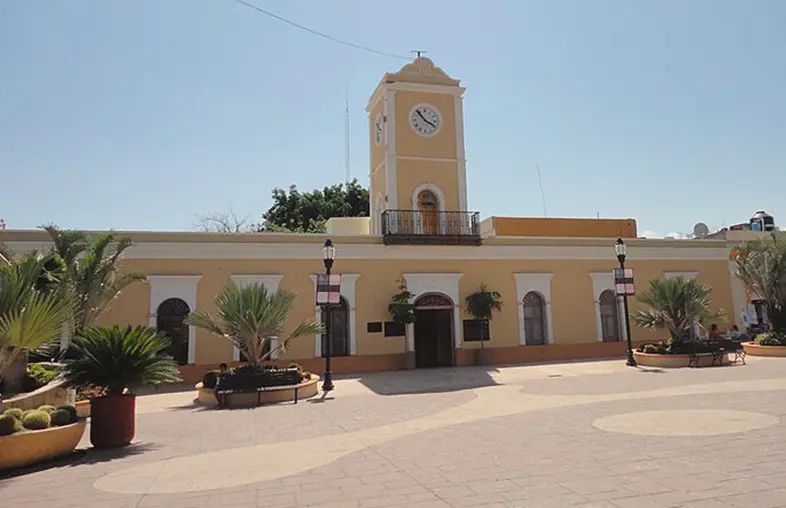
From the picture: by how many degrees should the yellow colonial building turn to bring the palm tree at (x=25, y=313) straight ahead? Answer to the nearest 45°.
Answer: approximately 45° to its right

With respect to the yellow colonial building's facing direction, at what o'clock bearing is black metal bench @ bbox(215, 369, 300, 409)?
The black metal bench is roughly at 1 o'clock from the yellow colonial building.

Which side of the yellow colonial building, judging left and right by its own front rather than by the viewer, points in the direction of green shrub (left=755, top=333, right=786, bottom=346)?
left

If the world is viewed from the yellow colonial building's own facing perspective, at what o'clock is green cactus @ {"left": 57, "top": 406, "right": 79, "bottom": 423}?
The green cactus is roughly at 1 o'clock from the yellow colonial building.

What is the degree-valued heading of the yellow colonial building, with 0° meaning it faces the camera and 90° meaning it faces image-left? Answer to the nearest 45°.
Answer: approximately 0°

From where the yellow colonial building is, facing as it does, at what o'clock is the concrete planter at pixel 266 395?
The concrete planter is roughly at 1 o'clock from the yellow colonial building.

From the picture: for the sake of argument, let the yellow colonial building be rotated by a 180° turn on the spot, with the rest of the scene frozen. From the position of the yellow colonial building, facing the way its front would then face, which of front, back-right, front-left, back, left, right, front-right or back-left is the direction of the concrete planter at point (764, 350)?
right

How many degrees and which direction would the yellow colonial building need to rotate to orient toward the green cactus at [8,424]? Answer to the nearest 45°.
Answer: approximately 45° to its right

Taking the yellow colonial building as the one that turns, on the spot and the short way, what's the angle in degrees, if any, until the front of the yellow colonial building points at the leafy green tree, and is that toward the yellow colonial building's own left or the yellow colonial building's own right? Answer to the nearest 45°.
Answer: approximately 180°

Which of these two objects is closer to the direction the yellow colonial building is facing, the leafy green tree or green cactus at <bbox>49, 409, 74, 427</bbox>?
the green cactus

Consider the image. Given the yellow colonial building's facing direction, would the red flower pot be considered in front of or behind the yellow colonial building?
in front

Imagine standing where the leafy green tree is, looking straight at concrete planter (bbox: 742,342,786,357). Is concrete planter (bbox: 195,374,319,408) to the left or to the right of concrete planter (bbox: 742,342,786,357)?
right

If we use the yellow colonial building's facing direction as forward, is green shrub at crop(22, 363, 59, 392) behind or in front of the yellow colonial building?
in front
